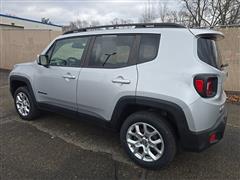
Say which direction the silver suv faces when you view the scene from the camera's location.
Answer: facing away from the viewer and to the left of the viewer

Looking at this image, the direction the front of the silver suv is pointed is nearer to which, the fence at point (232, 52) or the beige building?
the beige building

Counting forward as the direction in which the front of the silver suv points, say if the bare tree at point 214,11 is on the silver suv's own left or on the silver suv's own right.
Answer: on the silver suv's own right

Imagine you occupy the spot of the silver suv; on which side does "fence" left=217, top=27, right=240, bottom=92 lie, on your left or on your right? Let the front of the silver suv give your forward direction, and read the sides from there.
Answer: on your right

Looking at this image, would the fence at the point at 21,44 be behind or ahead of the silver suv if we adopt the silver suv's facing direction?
ahead

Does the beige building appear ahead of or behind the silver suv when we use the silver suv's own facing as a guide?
ahead

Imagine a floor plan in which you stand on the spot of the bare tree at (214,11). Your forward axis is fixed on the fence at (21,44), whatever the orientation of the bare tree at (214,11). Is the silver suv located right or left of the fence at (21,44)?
left
